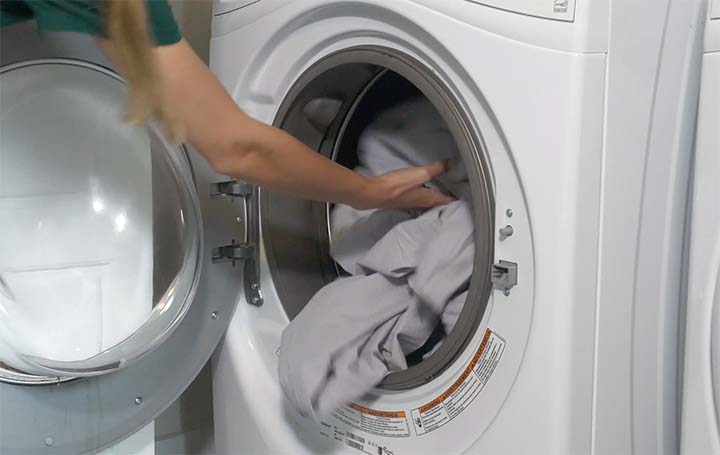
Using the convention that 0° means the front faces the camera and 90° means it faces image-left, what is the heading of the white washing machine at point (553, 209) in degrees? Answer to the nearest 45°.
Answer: approximately 45°
